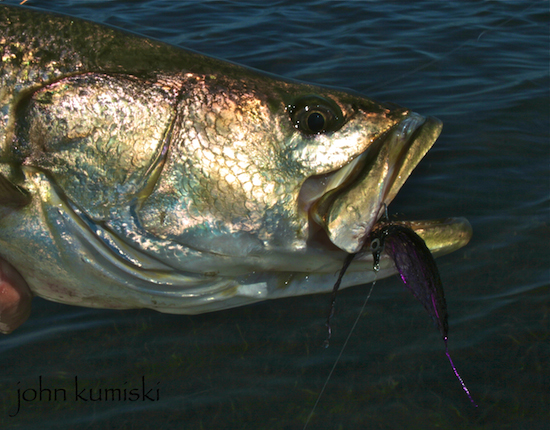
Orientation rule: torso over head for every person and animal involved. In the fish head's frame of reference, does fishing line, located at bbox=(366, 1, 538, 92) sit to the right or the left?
on its left

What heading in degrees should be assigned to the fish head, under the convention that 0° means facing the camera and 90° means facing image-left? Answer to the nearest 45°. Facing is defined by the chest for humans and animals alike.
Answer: approximately 270°
